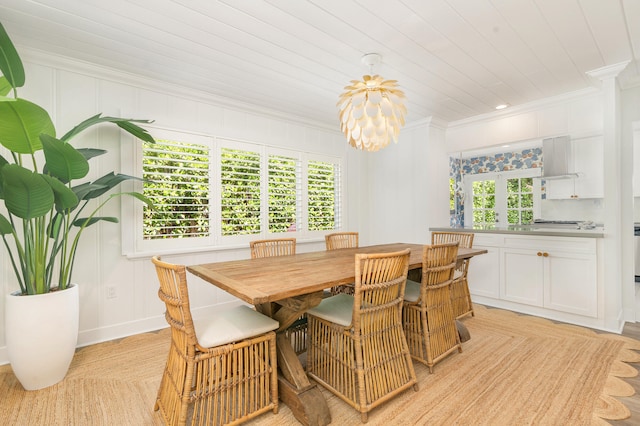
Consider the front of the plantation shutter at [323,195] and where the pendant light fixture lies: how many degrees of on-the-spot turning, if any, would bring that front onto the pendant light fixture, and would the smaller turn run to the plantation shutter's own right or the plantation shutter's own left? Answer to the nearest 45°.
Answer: approximately 45° to the plantation shutter's own right

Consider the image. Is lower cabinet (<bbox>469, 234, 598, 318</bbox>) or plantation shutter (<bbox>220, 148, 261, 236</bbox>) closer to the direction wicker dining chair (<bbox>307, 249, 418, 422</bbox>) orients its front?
the plantation shutter

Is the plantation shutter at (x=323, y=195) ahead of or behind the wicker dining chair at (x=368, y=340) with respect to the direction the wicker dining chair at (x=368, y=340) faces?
ahead

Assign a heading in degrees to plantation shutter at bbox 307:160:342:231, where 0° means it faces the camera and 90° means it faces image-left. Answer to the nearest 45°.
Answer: approximately 315°

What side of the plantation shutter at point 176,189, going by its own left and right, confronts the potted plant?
right

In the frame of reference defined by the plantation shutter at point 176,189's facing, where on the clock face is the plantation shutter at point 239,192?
the plantation shutter at point 239,192 is roughly at 10 o'clock from the plantation shutter at point 176,189.

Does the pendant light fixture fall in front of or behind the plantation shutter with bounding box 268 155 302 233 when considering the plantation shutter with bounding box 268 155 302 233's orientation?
in front

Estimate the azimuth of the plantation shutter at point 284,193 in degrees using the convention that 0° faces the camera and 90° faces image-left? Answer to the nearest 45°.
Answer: approximately 315°

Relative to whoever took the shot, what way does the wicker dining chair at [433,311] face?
facing away from the viewer and to the left of the viewer

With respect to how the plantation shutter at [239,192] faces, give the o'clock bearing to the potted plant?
The potted plant is roughly at 3 o'clock from the plantation shutter.

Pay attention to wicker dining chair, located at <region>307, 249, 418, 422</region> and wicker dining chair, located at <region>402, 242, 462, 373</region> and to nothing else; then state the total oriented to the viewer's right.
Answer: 0

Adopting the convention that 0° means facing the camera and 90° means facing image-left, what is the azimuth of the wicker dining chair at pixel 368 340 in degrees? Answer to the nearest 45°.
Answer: approximately 135°
